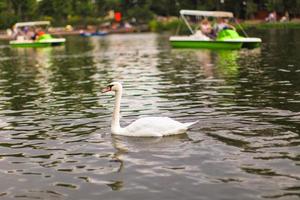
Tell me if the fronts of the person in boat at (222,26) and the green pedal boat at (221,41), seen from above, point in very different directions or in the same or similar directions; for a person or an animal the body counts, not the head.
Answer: same or similar directions

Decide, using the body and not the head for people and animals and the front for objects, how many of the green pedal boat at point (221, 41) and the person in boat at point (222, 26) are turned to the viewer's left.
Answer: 0

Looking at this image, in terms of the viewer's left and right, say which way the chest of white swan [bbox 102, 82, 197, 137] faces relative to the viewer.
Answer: facing to the left of the viewer

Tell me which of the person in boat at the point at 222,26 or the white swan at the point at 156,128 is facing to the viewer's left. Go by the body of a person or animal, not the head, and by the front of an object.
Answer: the white swan

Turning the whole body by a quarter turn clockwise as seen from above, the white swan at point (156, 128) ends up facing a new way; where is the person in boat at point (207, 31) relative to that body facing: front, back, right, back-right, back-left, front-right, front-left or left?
front

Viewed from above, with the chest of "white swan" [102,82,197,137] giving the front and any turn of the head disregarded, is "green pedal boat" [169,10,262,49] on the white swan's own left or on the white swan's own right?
on the white swan's own right
